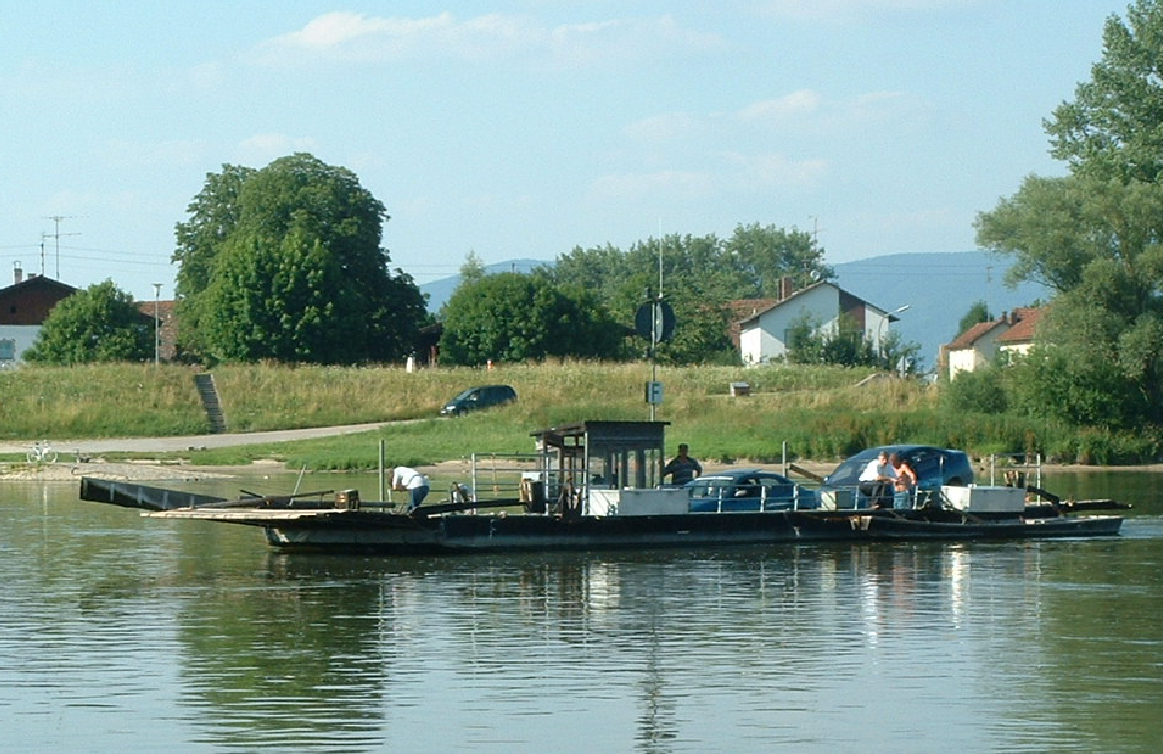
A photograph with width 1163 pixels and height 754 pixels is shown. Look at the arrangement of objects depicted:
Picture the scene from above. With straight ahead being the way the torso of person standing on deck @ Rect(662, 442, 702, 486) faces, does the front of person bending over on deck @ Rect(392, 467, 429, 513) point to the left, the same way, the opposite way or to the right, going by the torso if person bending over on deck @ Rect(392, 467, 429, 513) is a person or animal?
to the right

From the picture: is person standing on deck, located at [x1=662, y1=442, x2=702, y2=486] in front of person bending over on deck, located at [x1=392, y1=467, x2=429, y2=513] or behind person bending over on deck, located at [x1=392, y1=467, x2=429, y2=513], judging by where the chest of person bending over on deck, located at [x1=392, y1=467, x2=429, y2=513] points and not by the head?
behind

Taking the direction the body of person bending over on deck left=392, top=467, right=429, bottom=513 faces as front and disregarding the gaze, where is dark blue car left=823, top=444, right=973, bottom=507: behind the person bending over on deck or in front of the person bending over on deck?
behind

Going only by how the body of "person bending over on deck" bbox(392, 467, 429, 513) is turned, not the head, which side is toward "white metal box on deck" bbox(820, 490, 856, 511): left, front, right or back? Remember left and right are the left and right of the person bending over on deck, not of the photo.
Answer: back

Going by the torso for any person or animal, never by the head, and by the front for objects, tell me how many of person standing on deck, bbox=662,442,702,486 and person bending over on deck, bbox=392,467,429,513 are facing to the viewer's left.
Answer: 1

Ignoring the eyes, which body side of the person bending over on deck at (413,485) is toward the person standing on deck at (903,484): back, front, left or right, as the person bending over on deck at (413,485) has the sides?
back

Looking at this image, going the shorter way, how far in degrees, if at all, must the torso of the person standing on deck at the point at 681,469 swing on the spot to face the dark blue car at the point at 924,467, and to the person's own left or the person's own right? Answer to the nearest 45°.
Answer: approximately 135° to the person's own left

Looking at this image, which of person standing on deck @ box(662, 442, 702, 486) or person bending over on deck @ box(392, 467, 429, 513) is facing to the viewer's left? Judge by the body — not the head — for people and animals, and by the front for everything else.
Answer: person bending over on deck @ box(392, 467, 429, 513)

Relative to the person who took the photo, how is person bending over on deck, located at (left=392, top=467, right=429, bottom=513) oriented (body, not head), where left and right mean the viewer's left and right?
facing to the left of the viewer
